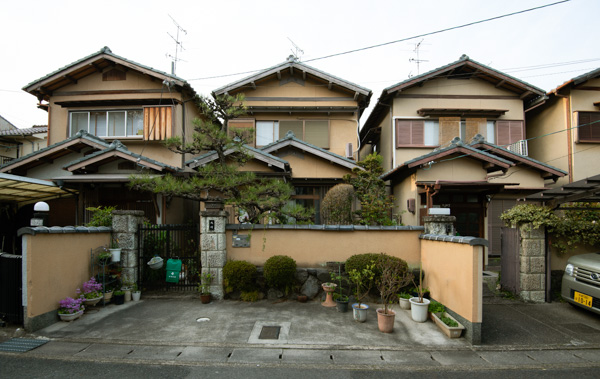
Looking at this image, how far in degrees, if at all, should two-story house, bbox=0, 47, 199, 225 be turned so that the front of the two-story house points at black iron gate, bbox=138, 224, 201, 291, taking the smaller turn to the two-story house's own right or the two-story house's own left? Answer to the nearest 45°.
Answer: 0° — it already faces it

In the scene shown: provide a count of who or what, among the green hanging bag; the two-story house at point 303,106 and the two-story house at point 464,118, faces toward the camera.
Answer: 3

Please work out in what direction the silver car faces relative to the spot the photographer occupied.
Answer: facing the viewer and to the left of the viewer

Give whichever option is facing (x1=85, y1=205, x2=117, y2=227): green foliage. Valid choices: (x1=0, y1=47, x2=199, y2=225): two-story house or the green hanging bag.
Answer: the two-story house

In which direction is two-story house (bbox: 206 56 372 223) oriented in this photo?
toward the camera

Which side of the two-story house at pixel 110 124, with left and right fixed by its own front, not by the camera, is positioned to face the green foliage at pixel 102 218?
front

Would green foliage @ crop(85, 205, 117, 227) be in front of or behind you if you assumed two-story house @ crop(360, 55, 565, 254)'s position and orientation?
in front

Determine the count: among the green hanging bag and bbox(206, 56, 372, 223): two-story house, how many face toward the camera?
2

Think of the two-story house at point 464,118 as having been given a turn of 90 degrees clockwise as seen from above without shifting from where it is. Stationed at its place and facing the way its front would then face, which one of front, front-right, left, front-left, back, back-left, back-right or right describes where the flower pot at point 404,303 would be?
left

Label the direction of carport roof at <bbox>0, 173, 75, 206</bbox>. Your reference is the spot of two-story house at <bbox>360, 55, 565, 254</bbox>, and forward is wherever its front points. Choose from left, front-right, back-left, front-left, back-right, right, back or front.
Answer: front-right

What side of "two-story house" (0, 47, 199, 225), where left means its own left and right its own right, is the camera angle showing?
front
